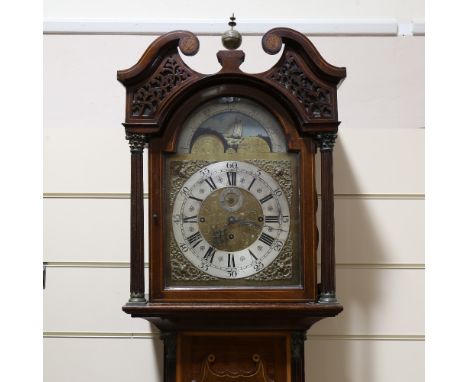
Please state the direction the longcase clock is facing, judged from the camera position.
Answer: facing the viewer
